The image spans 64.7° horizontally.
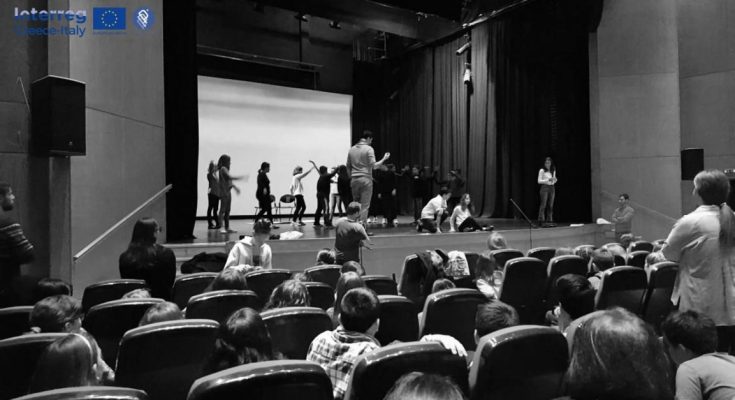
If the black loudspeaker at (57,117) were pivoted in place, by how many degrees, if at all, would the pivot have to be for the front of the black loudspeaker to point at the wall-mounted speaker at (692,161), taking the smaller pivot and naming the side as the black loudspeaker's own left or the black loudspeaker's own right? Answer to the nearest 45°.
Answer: approximately 45° to the black loudspeaker's own left

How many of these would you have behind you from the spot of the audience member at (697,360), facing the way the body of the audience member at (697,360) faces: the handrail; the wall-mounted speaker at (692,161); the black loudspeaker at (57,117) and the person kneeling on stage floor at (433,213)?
0

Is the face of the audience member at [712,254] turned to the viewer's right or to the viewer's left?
to the viewer's left

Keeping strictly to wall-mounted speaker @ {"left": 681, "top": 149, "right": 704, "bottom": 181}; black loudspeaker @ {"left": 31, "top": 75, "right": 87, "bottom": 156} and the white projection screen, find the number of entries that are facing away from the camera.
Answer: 0

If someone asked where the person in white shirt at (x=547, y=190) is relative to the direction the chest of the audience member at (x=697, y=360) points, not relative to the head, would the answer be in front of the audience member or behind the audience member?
in front

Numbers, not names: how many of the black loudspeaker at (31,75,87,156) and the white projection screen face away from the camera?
0

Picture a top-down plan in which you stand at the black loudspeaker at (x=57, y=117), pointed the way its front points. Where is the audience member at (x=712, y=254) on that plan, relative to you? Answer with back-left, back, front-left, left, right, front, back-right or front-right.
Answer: front

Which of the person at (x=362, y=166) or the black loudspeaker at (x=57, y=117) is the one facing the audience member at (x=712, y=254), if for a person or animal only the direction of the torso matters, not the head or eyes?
the black loudspeaker

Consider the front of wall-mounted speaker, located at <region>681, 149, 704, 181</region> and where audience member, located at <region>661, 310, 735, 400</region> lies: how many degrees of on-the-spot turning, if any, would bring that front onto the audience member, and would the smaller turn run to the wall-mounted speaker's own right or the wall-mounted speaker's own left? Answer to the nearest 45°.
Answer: approximately 45° to the wall-mounted speaker's own left

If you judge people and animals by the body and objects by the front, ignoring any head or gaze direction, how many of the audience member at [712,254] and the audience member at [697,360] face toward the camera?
0

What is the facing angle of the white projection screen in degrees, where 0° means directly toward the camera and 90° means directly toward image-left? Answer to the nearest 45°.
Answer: approximately 315°

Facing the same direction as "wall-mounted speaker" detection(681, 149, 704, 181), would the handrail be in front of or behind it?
in front

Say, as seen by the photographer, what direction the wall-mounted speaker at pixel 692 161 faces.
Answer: facing the viewer and to the left of the viewer

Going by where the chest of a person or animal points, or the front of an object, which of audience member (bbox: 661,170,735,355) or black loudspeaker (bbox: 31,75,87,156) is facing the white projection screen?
the audience member

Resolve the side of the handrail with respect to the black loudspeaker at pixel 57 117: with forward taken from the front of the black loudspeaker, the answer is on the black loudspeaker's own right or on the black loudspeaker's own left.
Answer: on the black loudspeaker's own left

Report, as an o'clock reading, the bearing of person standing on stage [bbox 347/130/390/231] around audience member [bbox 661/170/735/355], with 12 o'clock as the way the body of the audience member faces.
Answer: The person standing on stage is roughly at 12 o'clock from the audience member.
